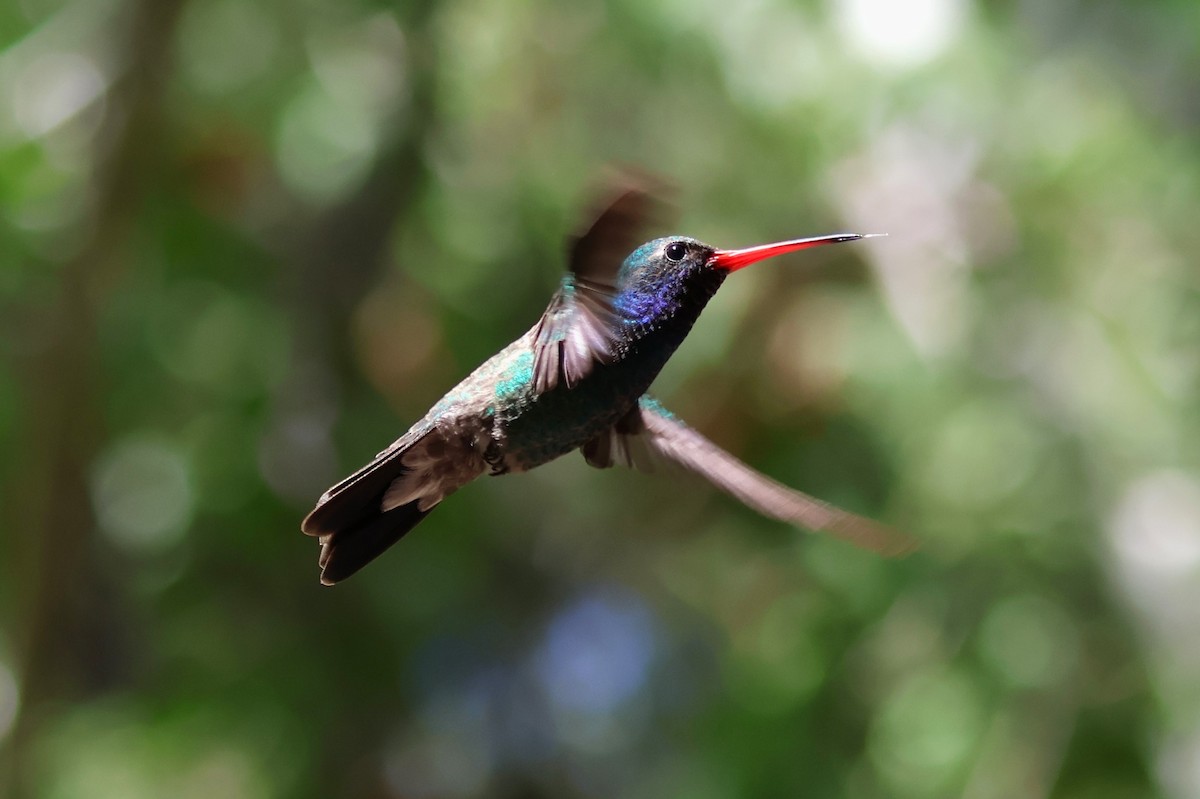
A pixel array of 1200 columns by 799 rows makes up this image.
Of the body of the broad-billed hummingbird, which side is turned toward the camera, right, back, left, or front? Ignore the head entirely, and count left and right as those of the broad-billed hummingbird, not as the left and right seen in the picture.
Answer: right
